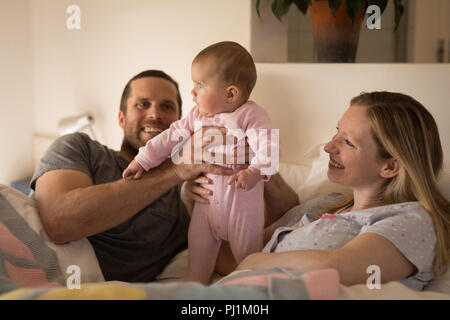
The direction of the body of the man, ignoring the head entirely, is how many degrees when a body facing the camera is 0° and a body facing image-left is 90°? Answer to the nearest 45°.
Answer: approximately 315°

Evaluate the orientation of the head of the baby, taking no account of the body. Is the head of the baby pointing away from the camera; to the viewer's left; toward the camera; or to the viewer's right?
to the viewer's left
